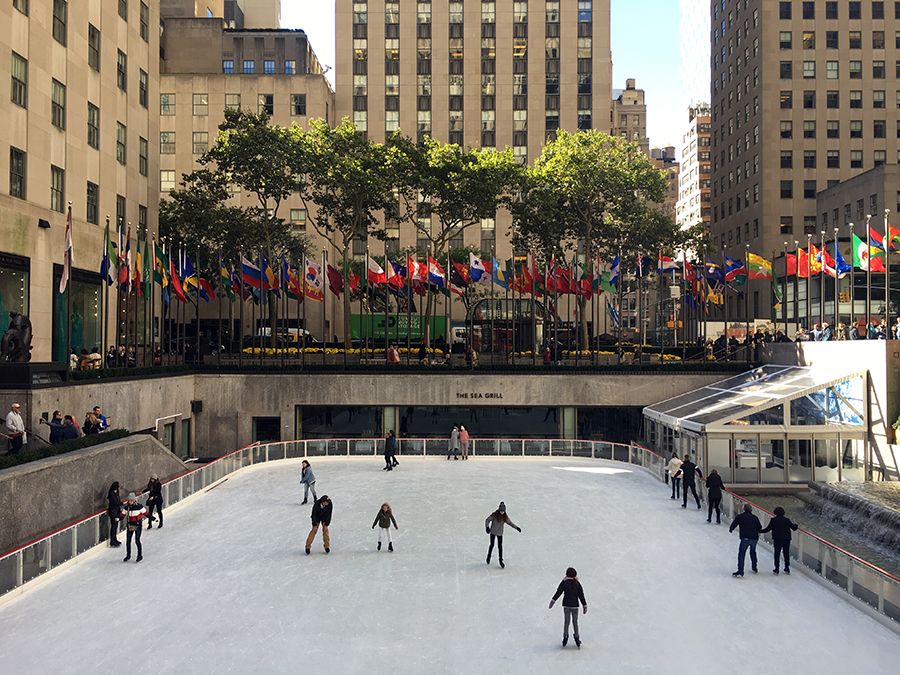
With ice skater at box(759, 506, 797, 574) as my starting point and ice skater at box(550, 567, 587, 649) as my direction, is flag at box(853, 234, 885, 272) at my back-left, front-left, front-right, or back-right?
back-right

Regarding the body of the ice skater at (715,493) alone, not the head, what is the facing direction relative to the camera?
away from the camera

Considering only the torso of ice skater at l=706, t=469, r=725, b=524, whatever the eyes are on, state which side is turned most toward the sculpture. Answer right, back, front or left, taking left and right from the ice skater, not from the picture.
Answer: left

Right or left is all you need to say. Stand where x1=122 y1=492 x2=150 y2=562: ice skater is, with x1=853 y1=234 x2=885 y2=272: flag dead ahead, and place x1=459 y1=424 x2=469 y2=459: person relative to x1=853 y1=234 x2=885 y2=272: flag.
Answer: left

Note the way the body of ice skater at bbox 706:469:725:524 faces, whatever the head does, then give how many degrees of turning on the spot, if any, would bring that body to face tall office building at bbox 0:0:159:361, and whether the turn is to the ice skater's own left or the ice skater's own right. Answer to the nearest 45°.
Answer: approximately 90° to the ice skater's own left

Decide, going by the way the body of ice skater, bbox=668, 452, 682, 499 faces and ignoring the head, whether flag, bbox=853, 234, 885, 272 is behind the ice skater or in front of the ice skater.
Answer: in front

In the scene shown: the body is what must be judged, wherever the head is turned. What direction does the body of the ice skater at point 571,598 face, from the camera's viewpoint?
away from the camera

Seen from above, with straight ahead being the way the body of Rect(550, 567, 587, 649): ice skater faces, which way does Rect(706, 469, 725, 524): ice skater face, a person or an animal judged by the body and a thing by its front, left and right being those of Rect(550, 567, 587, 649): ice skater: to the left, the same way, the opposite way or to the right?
the same way

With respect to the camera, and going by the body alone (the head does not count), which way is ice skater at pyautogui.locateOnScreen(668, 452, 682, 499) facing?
away from the camera

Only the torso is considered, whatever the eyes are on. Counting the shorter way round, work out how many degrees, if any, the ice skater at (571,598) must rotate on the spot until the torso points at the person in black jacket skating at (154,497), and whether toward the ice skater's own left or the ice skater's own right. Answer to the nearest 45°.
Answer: approximately 45° to the ice skater's own left
